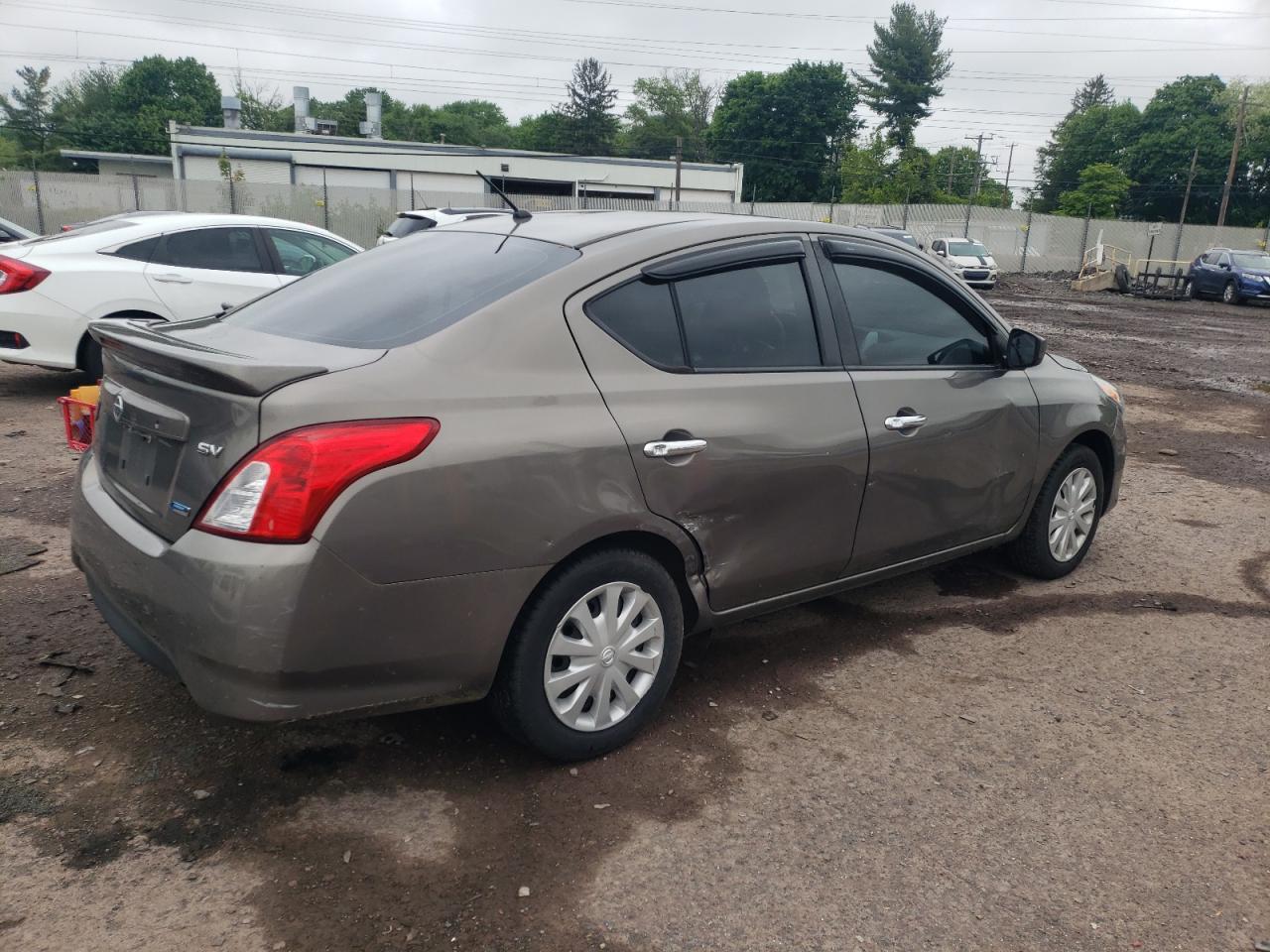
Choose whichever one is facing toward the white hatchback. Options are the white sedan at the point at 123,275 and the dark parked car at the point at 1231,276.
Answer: the white sedan

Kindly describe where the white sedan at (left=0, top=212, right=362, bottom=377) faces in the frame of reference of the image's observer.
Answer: facing away from the viewer and to the right of the viewer

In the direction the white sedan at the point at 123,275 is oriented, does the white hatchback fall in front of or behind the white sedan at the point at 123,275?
in front

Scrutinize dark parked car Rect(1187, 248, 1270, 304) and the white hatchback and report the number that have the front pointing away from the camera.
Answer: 0

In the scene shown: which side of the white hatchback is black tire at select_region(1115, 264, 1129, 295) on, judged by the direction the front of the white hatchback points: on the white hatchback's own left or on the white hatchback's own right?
on the white hatchback's own left

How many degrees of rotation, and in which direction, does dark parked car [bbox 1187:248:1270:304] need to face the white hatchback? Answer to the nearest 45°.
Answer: approximately 135° to its right

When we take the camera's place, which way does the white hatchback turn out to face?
facing the viewer and to the right of the viewer

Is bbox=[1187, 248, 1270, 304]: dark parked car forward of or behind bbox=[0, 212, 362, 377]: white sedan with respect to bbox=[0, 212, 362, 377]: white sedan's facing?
forward

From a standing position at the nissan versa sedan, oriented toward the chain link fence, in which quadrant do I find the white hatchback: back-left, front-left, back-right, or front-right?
front-right

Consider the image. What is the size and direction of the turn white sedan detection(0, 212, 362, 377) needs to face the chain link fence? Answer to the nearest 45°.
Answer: approximately 45° to its left

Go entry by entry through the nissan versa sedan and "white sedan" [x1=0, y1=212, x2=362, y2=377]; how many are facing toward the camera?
0

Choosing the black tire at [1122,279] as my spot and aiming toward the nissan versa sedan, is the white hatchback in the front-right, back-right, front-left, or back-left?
front-right

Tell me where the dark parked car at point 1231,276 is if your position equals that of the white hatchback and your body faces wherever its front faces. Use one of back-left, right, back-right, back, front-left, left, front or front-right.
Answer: front-left

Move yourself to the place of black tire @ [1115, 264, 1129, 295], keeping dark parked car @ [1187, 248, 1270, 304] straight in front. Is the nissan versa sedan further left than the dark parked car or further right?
right
